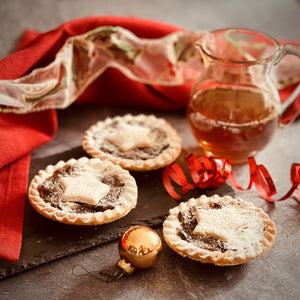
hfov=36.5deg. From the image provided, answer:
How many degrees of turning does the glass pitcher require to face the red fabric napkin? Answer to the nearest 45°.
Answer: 0° — it already faces it

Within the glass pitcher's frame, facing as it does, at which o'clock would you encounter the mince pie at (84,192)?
The mince pie is roughly at 10 o'clock from the glass pitcher.

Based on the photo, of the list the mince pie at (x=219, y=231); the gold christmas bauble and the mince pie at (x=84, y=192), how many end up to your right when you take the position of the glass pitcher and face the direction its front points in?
0

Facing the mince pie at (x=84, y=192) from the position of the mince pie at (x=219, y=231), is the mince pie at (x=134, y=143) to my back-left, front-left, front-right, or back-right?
front-right

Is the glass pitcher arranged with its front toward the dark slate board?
no

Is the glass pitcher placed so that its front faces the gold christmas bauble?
no

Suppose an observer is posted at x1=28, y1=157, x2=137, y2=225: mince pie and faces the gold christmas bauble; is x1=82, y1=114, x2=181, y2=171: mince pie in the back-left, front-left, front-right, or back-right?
back-left

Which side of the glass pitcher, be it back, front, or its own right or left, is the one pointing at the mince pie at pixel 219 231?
left

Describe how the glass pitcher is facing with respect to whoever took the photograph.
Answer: facing to the left of the viewer
